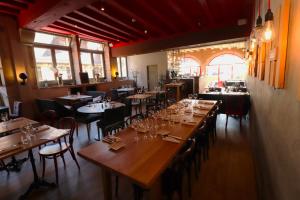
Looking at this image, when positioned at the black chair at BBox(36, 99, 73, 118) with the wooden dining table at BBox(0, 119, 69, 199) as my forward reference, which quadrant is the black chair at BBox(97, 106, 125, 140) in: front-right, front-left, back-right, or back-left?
front-left

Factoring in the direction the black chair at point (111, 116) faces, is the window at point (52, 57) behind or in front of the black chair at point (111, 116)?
in front

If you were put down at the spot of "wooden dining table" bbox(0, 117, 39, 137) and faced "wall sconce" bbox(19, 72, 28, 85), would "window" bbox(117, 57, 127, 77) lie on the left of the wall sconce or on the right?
right
